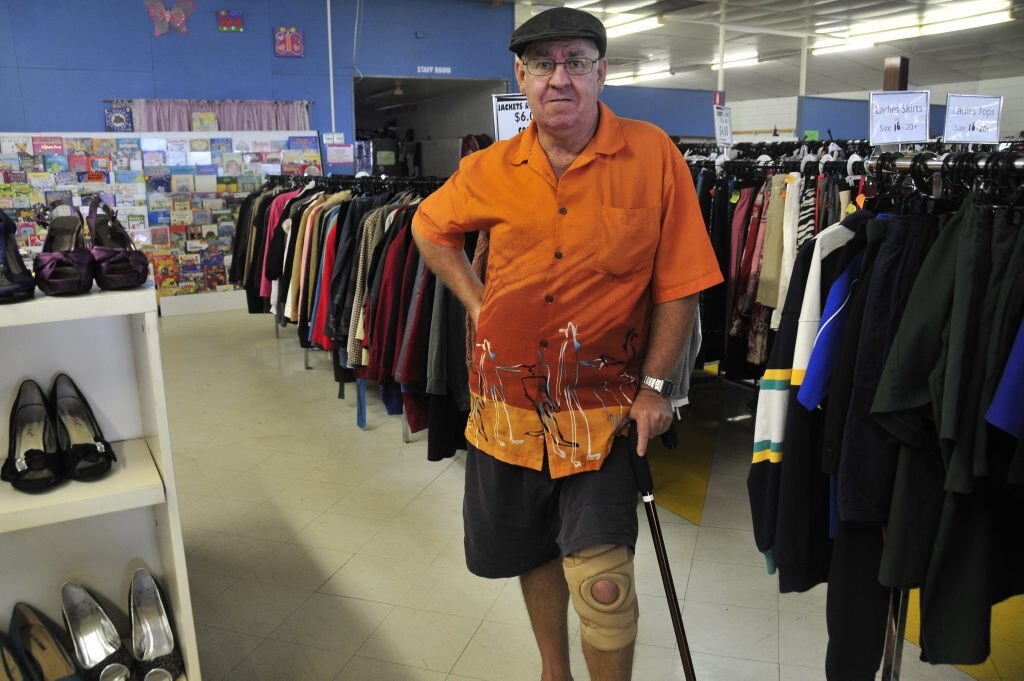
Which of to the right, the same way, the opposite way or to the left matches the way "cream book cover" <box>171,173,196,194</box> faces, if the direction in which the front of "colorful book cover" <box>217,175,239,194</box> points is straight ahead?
the same way

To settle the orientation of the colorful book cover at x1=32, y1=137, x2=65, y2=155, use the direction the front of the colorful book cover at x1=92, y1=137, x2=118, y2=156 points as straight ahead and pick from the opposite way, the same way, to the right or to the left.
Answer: the same way

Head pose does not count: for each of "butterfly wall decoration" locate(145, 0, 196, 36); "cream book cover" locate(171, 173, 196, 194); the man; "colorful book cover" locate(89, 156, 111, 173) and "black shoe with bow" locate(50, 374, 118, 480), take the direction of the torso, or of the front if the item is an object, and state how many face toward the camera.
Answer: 5

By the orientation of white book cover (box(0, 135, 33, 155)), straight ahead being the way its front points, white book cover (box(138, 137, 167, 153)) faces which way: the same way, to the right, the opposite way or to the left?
the same way

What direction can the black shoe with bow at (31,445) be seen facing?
toward the camera

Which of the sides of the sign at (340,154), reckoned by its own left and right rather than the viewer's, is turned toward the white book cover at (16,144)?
right

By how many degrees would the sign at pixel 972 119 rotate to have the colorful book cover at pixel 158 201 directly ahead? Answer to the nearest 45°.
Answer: approximately 90° to its right

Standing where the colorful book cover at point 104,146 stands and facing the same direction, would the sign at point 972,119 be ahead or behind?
ahead

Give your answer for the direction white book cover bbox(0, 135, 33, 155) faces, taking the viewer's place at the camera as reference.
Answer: facing the viewer

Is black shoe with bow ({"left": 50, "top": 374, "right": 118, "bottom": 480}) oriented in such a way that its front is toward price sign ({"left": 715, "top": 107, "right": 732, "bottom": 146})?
no

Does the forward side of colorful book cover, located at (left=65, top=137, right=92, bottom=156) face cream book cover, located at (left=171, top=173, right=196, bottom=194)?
no

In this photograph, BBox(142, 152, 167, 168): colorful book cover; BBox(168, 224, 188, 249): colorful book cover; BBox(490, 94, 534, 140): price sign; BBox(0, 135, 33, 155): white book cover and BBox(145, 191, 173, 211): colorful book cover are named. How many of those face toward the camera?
5

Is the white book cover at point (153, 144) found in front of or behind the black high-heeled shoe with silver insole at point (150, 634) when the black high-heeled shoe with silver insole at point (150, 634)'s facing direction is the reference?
behind

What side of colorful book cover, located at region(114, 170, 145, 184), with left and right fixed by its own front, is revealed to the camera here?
front

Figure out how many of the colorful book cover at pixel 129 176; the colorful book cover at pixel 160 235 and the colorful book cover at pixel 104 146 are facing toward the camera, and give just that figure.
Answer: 3

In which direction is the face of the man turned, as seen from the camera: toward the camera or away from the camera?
toward the camera
